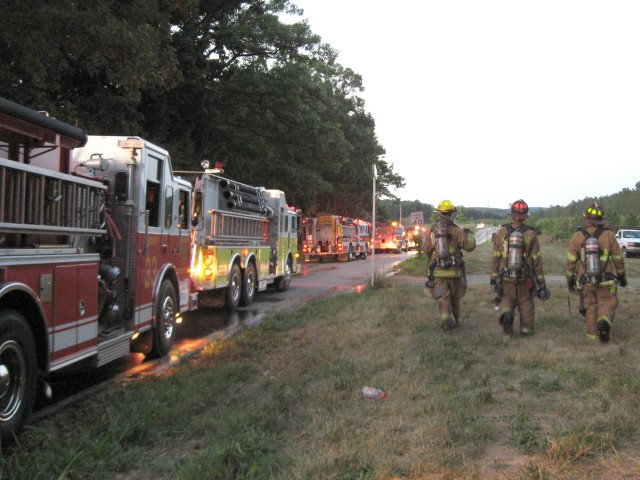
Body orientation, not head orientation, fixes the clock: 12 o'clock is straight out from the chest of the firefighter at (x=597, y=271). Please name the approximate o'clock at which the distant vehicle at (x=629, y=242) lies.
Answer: The distant vehicle is roughly at 12 o'clock from the firefighter.

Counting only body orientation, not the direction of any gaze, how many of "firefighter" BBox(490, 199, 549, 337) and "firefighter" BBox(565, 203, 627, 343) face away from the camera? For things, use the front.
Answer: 2

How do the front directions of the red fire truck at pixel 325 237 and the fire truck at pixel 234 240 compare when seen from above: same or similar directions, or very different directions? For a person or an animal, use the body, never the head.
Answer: same or similar directions

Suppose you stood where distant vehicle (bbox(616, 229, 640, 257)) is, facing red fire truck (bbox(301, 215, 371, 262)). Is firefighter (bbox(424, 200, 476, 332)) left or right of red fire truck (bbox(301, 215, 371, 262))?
left

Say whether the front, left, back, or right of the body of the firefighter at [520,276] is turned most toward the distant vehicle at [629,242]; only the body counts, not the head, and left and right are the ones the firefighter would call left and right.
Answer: front

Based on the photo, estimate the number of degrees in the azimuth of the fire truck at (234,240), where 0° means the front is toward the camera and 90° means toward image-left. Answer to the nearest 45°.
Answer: approximately 225°

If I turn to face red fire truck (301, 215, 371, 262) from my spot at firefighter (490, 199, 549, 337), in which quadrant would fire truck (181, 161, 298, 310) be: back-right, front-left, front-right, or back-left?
front-left

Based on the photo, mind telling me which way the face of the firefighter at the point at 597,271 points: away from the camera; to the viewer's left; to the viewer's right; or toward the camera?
away from the camera

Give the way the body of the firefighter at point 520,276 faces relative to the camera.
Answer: away from the camera

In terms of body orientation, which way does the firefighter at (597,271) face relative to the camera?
away from the camera

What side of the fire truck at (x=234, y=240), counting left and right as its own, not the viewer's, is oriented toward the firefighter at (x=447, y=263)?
right

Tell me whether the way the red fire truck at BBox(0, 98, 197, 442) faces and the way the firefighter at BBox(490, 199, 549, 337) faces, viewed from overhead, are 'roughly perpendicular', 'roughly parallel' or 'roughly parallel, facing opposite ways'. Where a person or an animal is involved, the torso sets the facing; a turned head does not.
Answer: roughly parallel

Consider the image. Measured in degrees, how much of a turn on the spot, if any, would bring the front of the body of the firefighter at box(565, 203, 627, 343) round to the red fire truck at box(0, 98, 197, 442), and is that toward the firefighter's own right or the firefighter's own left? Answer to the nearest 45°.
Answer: approximately 135° to the firefighter's own left

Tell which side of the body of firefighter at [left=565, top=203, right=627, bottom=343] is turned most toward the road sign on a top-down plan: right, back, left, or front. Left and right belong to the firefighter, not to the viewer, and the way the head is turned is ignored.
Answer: front
